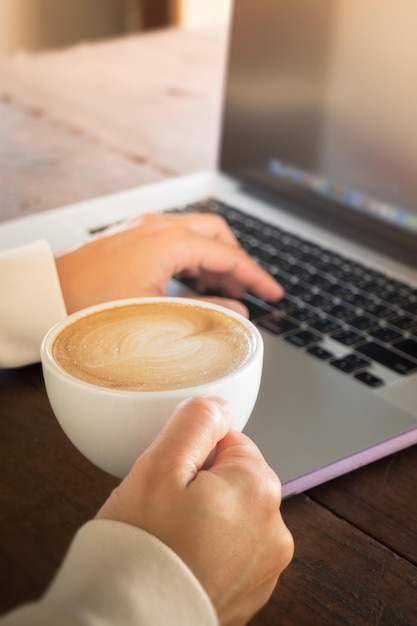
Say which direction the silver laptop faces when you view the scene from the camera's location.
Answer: facing the viewer and to the left of the viewer
